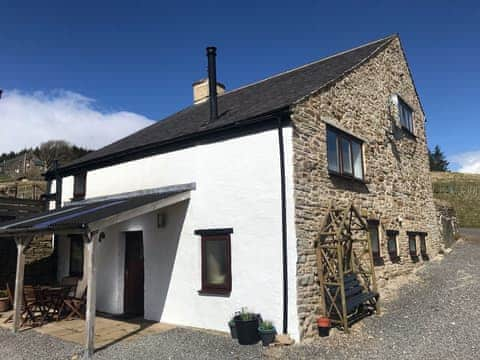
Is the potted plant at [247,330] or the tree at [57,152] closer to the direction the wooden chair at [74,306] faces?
the tree

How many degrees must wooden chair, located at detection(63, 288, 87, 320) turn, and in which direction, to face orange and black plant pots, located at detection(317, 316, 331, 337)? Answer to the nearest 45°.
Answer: approximately 135° to its left

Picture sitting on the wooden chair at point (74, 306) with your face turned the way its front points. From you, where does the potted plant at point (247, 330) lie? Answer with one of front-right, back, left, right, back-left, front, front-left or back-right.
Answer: back-left

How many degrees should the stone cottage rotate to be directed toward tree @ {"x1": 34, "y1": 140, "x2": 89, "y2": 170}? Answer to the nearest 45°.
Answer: approximately 90° to its right

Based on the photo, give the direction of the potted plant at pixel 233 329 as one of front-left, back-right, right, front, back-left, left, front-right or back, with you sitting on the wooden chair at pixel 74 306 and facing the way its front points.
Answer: back-left

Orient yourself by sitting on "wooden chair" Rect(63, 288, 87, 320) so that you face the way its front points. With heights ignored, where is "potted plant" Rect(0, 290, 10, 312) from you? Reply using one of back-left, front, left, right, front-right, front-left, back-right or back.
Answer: front-right

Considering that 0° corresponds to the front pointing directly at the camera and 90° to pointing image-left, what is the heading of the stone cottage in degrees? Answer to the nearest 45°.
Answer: approximately 45°

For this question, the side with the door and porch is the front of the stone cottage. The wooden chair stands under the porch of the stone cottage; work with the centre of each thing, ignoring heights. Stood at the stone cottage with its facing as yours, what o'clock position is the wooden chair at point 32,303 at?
The wooden chair is roughly at 2 o'clock from the stone cottage.

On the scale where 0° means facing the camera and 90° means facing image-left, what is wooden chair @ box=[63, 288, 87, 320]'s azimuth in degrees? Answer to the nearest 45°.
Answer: approximately 90°

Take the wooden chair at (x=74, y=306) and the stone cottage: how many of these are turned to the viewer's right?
0

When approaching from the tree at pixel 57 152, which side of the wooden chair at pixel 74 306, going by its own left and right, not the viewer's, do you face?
right

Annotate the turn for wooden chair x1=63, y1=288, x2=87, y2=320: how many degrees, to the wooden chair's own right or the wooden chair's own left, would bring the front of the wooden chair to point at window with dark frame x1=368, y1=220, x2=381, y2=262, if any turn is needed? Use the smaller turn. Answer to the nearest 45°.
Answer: approximately 180°
